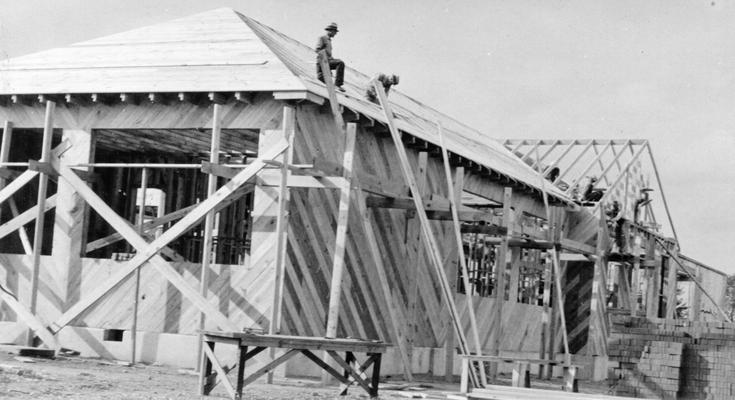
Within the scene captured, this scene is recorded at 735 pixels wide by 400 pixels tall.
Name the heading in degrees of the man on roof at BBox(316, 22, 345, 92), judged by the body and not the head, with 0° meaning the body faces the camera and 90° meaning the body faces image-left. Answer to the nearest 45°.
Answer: approximately 270°

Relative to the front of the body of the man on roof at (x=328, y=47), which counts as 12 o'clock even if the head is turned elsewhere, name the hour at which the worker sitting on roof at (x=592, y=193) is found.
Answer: The worker sitting on roof is roughly at 10 o'clock from the man on roof.
